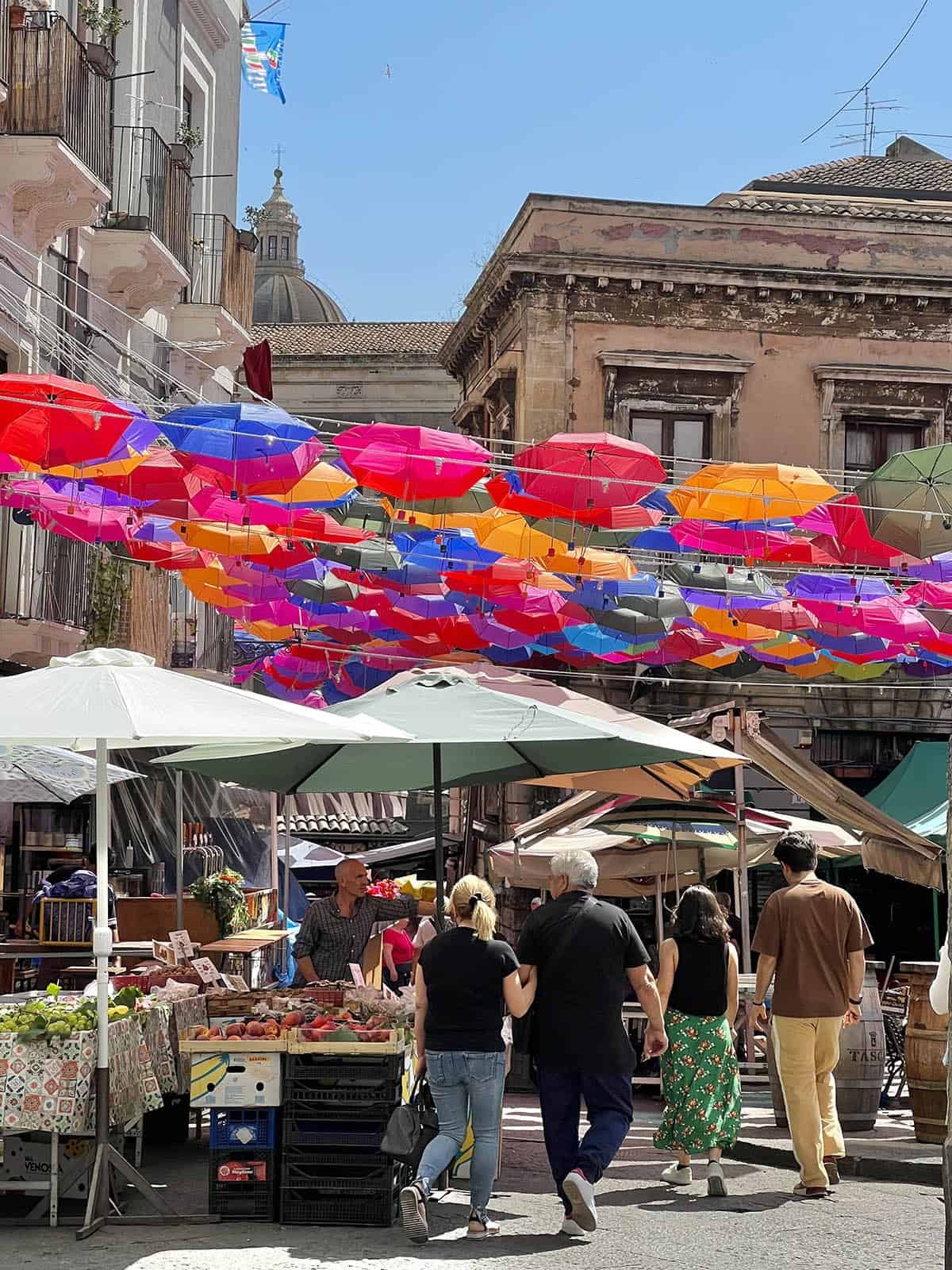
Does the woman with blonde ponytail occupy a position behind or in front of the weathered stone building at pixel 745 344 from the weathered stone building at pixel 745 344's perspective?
in front

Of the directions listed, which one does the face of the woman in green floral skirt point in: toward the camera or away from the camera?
away from the camera

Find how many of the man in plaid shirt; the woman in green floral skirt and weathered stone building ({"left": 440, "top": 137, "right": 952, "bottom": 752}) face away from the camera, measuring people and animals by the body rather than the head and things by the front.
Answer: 1

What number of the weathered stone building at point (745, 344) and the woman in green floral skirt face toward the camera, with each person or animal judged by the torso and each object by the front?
1

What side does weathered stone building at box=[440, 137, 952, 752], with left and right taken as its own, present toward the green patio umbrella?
front

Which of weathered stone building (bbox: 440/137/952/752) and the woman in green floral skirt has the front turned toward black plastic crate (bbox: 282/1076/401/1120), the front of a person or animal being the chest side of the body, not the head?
the weathered stone building

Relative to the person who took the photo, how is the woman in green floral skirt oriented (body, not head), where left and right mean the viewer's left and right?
facing away from the viewer

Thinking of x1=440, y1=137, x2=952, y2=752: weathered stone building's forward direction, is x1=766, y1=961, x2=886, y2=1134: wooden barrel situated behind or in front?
in front

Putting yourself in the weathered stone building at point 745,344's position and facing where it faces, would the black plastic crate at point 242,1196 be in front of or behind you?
in front

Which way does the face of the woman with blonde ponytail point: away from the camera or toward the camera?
away from the camera

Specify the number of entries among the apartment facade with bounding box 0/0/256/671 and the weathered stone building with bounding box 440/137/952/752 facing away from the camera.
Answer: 0

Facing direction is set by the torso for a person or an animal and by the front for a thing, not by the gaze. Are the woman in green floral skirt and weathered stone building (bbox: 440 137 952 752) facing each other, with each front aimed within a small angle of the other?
yes
